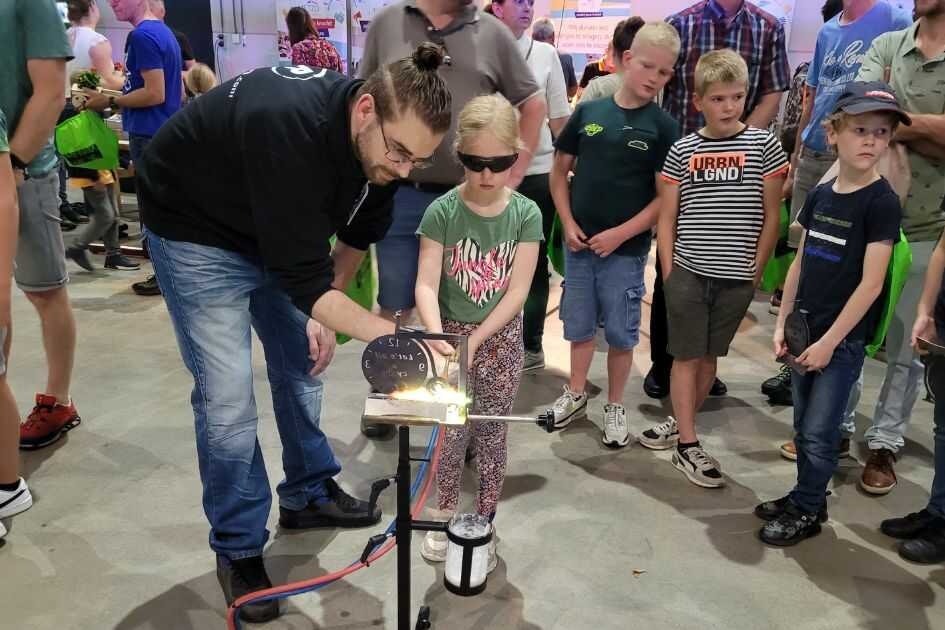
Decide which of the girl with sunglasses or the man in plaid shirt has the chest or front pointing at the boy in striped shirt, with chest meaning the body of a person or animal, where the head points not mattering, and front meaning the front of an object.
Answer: the man in plaid shirt

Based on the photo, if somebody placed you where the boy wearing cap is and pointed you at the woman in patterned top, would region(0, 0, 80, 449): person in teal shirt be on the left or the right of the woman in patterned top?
left

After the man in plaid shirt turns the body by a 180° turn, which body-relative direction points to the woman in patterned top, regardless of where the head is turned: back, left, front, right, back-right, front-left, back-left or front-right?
left

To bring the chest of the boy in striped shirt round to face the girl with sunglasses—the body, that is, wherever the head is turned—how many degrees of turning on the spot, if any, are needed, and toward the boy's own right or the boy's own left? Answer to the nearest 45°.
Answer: approximately 45° to the boy's own right

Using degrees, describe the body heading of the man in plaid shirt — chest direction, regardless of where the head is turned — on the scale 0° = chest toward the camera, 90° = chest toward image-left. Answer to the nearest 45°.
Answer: approximately 0°

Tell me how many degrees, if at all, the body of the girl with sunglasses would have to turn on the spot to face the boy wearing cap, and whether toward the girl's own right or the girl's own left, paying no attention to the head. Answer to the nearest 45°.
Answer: approximately 90° to the girl's own left

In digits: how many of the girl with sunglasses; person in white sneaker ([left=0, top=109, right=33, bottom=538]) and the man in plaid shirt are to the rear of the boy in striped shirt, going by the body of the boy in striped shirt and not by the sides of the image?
1

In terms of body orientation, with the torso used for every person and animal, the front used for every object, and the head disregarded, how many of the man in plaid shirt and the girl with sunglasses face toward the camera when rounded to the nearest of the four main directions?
2
